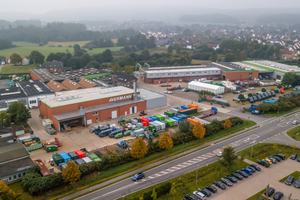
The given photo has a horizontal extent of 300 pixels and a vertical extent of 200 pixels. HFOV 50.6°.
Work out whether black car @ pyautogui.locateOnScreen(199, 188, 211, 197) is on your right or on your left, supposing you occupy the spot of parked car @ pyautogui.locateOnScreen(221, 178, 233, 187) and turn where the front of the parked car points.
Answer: on your left

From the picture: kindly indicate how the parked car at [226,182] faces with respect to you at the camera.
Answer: facing away from the viewer and to the left of the viewer

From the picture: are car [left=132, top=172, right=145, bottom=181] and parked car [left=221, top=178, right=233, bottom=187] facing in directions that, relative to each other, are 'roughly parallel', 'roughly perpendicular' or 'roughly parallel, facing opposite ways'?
roughly perpendicular

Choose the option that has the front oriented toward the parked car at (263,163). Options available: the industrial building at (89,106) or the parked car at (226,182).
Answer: the industrial building

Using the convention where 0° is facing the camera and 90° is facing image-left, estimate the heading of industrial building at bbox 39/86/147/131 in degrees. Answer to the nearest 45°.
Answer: approximately 315°
